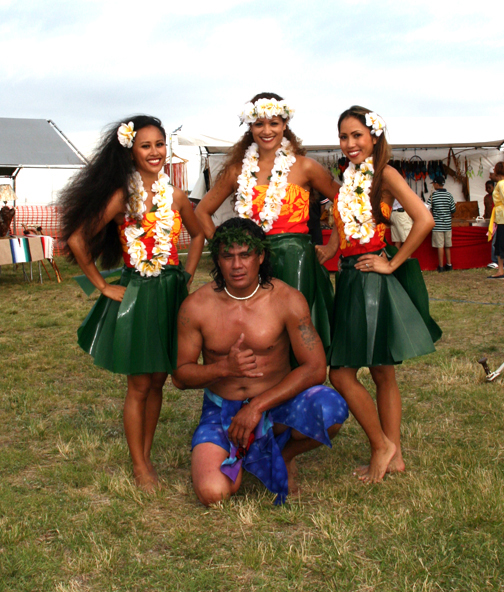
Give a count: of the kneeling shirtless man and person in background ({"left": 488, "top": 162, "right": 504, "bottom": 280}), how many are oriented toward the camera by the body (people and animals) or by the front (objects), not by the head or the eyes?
1

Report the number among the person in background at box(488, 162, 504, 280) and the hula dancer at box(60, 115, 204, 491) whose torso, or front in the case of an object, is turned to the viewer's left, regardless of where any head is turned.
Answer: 1

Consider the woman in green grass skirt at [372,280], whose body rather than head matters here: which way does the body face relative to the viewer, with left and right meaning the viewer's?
facing the viewer and to the left of the viewer

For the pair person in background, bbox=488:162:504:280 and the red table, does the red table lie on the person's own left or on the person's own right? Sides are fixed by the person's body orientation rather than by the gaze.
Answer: on the person's own right

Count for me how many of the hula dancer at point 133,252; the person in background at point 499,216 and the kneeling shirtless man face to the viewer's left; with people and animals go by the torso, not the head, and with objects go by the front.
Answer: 1

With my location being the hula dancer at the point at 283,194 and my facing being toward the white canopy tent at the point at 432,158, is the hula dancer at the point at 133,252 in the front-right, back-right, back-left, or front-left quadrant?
back-left

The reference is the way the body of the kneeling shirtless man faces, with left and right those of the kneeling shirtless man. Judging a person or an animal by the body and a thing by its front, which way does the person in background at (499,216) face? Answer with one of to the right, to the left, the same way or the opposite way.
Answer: to the right

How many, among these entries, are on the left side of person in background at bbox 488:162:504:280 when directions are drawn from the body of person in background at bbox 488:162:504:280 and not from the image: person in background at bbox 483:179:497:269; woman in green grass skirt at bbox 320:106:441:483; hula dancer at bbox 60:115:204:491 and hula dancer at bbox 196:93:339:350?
3

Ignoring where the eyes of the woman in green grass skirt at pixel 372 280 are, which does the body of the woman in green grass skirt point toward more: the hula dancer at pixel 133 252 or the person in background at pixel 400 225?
the hula dancer

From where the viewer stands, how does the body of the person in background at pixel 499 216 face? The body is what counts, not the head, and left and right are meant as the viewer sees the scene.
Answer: facing to the left of the viewer

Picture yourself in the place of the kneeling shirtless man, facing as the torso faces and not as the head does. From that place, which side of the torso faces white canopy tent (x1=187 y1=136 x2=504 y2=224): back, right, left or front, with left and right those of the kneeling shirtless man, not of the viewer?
back

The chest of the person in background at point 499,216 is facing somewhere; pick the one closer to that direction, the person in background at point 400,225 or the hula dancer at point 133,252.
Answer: the person in background

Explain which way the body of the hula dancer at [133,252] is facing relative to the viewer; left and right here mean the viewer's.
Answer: facing the viewer and to the right of the viewer

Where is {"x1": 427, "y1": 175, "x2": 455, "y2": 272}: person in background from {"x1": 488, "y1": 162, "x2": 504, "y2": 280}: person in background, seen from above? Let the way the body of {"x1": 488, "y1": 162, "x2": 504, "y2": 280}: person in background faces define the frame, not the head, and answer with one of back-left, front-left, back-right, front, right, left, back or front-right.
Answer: front-right

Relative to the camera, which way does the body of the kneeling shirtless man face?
toward the camera

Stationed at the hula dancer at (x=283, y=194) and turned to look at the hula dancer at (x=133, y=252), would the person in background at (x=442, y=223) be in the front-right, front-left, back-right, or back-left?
back-right
